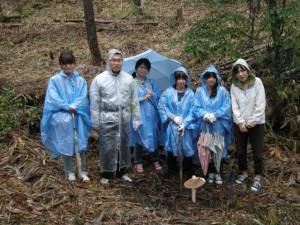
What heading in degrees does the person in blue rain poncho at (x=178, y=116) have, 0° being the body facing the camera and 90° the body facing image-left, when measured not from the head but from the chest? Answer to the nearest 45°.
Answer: approximately 0°

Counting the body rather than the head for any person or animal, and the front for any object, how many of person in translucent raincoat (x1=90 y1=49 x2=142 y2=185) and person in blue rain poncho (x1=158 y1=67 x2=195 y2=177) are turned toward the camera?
2

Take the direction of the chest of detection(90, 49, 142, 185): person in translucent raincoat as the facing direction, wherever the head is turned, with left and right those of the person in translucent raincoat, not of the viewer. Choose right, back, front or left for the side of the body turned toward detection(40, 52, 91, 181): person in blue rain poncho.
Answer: right

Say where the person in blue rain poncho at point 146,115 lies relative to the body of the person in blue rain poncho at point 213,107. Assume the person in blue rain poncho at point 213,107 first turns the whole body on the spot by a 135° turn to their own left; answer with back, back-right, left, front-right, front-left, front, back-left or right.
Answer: back-left

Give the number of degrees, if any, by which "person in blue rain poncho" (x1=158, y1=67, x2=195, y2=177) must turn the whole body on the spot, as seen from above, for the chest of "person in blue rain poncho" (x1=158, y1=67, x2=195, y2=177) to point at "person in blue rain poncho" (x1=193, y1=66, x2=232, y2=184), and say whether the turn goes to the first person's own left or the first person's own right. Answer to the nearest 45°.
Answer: approximately 90° to the first person's own left

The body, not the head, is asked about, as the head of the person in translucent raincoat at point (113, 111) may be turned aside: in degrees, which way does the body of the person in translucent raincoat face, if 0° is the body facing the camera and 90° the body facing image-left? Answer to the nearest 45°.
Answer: approximately 0°

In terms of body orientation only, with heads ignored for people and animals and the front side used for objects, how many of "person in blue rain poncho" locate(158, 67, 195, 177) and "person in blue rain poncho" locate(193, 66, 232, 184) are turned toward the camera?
2

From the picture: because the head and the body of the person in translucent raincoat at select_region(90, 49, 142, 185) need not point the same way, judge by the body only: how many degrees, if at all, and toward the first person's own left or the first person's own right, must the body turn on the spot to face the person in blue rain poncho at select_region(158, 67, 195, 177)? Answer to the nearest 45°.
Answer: approximately 90° to the first person's own left

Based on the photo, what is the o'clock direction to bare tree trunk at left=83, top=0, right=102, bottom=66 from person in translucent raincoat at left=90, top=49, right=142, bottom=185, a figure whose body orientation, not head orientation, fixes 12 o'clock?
The bare tree trunk is roughly at 6 o'clock from the person in translucent raincoat.
